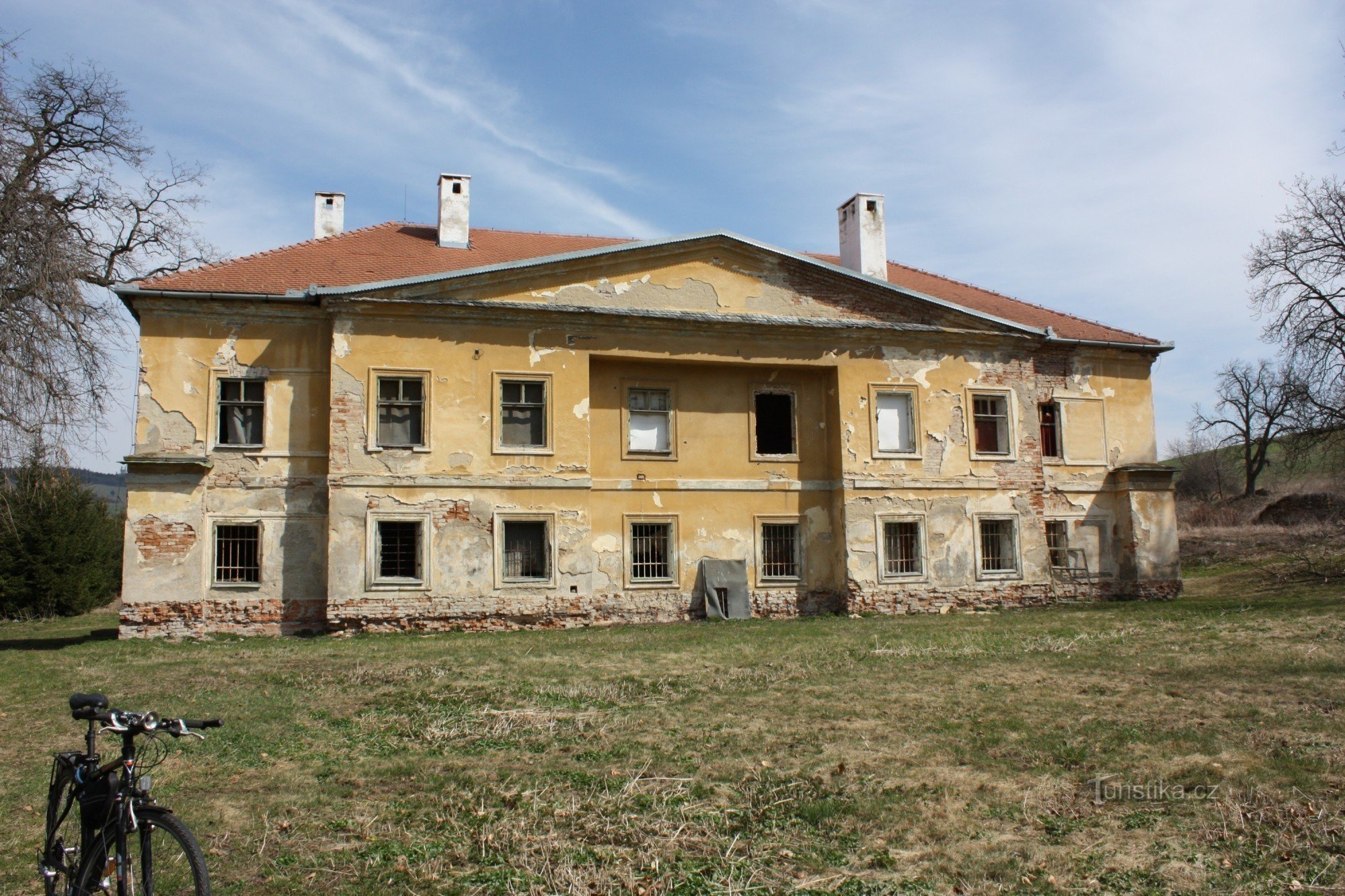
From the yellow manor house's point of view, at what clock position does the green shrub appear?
The green shrub is roughly at 4 o'clock from the yellow manor house.

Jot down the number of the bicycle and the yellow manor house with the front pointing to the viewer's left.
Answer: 0

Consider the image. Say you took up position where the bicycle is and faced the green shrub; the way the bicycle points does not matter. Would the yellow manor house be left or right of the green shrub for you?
right

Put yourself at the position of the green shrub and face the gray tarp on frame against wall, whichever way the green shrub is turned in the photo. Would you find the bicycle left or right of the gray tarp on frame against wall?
right

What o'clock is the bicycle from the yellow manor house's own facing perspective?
The bicycle is roughly at 12 o'clock from the yellow manor house.

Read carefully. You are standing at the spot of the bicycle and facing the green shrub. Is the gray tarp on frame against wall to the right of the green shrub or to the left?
right

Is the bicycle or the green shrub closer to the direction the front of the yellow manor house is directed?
the bicycle
